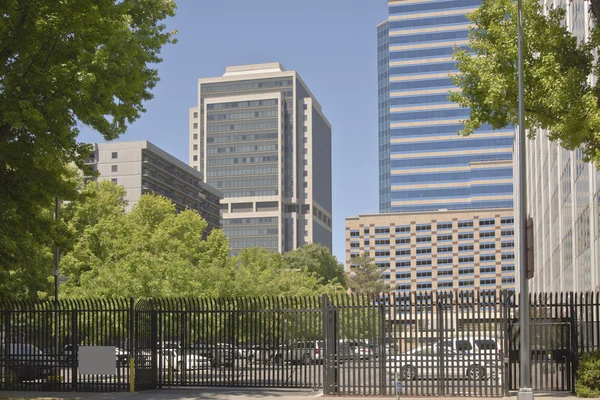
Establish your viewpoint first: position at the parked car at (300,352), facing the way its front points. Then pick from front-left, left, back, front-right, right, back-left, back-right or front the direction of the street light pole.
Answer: back-left

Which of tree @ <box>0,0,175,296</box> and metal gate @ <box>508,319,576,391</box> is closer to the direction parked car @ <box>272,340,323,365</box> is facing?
the tree

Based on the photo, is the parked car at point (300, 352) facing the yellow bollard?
no

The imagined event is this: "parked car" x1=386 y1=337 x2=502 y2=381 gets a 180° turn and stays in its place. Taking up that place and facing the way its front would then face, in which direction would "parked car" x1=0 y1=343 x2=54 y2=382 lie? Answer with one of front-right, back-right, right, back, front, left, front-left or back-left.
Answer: back

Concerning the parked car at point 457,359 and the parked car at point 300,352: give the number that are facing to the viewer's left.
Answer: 2

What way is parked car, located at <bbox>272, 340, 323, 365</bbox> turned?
to the viewer's left

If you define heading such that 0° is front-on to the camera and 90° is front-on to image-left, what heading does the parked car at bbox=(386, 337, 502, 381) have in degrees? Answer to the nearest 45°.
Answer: approximately 90°

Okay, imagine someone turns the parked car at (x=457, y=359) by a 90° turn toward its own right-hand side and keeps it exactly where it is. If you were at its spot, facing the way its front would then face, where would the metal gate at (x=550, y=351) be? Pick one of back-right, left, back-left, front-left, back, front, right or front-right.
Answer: right

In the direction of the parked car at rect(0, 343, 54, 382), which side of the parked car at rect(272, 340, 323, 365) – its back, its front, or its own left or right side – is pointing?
front
